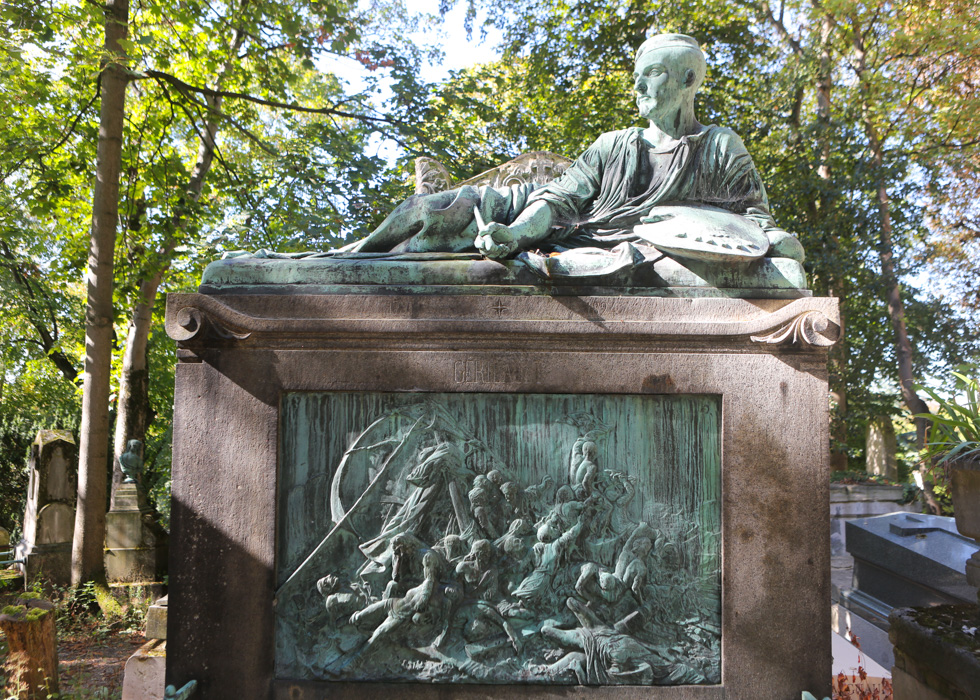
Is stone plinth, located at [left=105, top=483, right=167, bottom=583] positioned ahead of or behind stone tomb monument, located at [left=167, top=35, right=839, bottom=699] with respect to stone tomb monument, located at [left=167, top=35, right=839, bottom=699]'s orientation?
behind

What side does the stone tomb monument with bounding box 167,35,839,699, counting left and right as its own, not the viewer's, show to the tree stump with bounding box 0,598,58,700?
right

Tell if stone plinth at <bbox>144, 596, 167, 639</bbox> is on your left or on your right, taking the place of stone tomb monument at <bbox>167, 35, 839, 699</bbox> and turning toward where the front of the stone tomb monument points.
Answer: on your right

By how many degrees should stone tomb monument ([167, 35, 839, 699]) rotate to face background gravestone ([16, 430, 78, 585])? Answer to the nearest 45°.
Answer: approximately 135° to its right

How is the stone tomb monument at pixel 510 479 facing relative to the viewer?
toward the camera

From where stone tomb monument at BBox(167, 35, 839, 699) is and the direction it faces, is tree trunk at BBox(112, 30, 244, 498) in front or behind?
behind

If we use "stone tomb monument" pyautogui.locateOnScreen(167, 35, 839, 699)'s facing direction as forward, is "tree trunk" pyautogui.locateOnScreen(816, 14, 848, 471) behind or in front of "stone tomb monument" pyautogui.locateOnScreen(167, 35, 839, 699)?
behind

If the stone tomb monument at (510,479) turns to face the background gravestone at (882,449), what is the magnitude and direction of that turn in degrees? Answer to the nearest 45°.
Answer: approximately 135° to its left

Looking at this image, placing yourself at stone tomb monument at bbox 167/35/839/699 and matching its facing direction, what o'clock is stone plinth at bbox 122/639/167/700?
The stone plinth is roughly at 4 o'clock from the stone tomb monument.

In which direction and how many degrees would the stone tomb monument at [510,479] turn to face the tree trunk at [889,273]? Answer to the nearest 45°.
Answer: approximately 135° to its left
